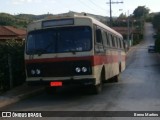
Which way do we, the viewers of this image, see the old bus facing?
facing the viewer and to the left of the viewer

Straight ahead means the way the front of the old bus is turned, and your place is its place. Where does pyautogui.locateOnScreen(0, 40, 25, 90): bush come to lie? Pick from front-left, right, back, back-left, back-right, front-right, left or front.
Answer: right
